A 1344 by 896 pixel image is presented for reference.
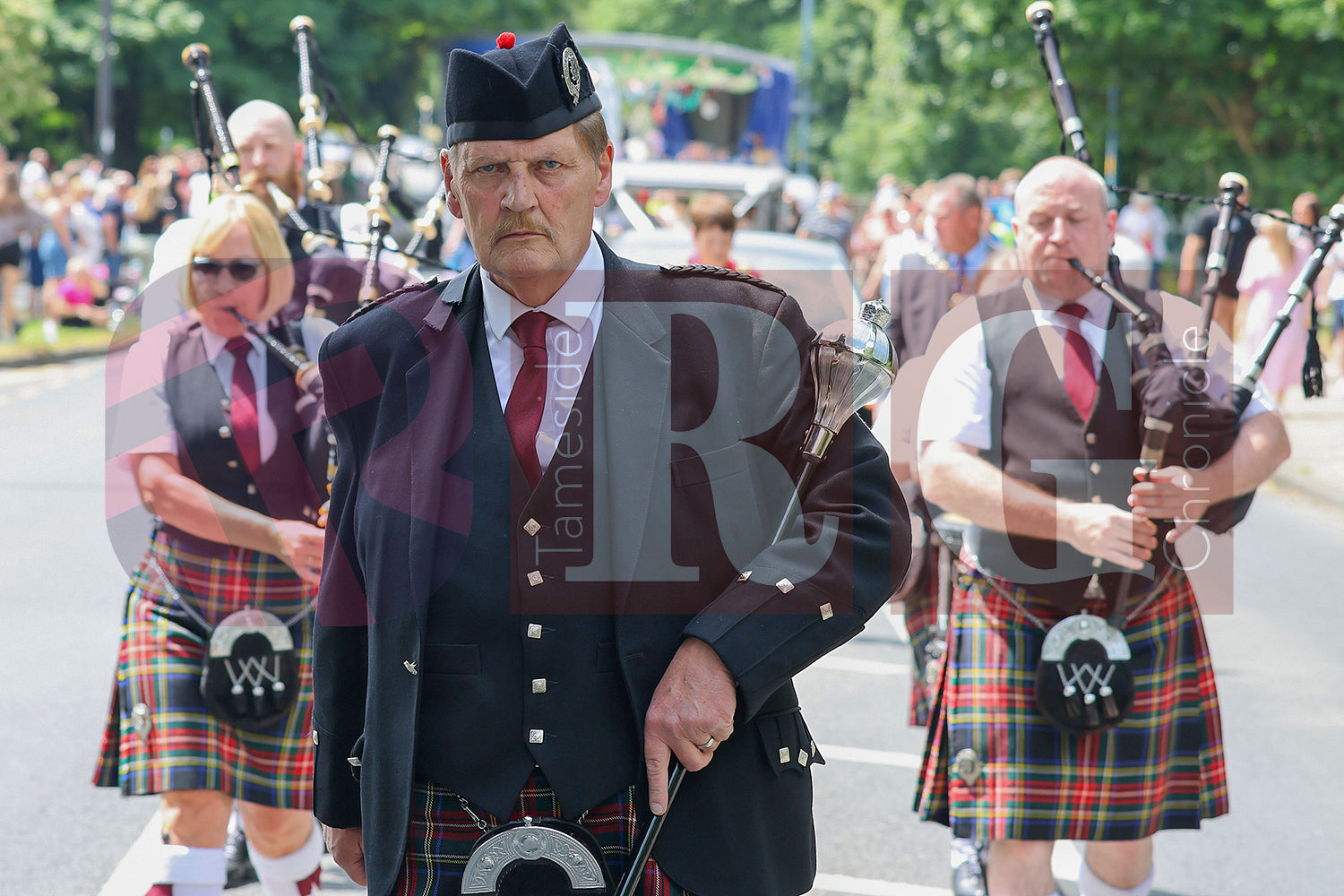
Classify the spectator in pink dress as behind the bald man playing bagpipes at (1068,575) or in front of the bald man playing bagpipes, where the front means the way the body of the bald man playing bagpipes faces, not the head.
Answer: behind

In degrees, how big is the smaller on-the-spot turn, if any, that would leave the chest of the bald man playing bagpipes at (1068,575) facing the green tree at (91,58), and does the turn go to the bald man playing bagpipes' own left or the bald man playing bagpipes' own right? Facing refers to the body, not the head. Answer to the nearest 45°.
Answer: approximately 135° to the bald man playing bagpipes' own right

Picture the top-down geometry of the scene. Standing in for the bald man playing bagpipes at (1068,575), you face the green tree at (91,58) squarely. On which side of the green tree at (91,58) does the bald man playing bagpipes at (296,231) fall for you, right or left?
left

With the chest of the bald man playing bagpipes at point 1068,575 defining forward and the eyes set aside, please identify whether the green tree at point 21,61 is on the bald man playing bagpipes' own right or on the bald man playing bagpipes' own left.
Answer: on the bald man playing bagpipes' own right

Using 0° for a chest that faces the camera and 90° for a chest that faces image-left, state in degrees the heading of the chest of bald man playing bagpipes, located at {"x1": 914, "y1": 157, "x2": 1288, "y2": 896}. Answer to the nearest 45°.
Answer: approximately 0°

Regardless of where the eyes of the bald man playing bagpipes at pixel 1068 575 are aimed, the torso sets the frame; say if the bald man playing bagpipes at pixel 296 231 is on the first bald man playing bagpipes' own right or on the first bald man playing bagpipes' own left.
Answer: on the first bald man playing bagpipes' own right

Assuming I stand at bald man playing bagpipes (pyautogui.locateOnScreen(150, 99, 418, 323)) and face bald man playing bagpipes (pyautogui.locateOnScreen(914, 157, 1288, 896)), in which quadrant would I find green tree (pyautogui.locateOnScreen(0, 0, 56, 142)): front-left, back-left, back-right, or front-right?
back-left
